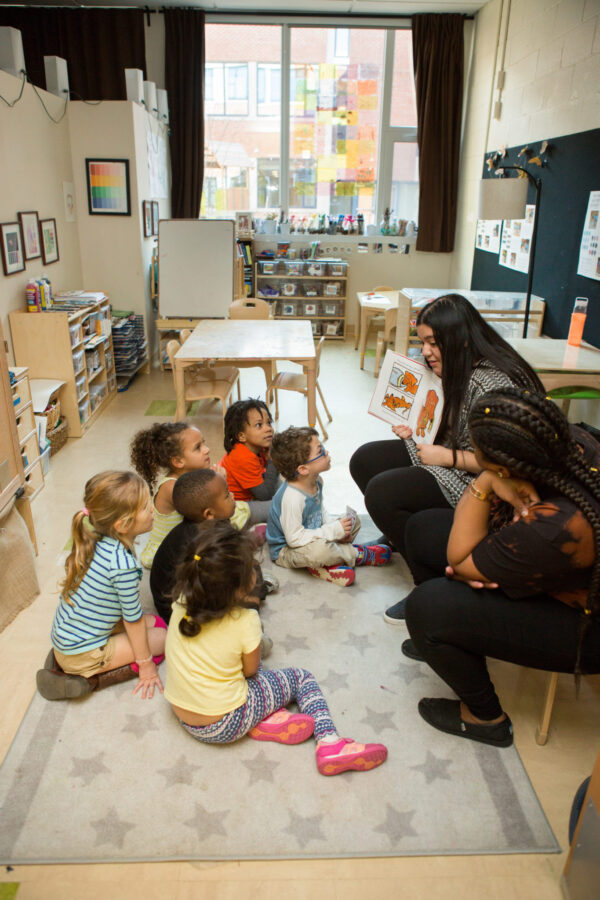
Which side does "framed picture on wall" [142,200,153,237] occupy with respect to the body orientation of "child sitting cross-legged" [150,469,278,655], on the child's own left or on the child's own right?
on the child's own left

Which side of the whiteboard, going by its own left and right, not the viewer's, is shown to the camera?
front

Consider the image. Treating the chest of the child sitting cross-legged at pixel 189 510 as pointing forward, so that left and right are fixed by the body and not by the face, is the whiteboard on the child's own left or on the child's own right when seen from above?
on the child's own left

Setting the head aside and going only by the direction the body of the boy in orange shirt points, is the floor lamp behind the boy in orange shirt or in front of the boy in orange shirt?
in front

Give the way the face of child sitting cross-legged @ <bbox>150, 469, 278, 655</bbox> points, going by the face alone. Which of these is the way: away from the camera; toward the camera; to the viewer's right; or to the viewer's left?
to the viewer's right

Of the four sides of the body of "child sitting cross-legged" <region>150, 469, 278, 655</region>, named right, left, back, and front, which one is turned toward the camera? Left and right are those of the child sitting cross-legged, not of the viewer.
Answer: right

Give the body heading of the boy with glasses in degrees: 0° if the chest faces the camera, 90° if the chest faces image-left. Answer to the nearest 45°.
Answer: approximately 270°

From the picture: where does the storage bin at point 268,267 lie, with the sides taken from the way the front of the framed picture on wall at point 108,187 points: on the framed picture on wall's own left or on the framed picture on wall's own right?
on the framed picture on wall's own left

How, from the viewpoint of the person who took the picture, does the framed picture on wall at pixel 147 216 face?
facing to the right of the viewer

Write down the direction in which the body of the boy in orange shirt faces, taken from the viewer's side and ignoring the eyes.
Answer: to the viewer's right

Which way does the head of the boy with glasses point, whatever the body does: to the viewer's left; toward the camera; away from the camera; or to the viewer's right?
to the viewer's right

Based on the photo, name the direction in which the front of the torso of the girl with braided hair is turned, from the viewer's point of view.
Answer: to the viewer's left

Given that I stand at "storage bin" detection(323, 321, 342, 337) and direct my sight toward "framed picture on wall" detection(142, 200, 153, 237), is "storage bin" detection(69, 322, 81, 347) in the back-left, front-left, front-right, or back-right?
front-left

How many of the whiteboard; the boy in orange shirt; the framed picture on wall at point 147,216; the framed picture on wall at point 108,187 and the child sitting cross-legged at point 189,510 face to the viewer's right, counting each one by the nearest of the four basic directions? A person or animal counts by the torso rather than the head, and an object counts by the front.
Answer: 3

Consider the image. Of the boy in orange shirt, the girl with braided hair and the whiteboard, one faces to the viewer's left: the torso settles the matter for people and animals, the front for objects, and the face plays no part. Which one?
the girl with braided hair
